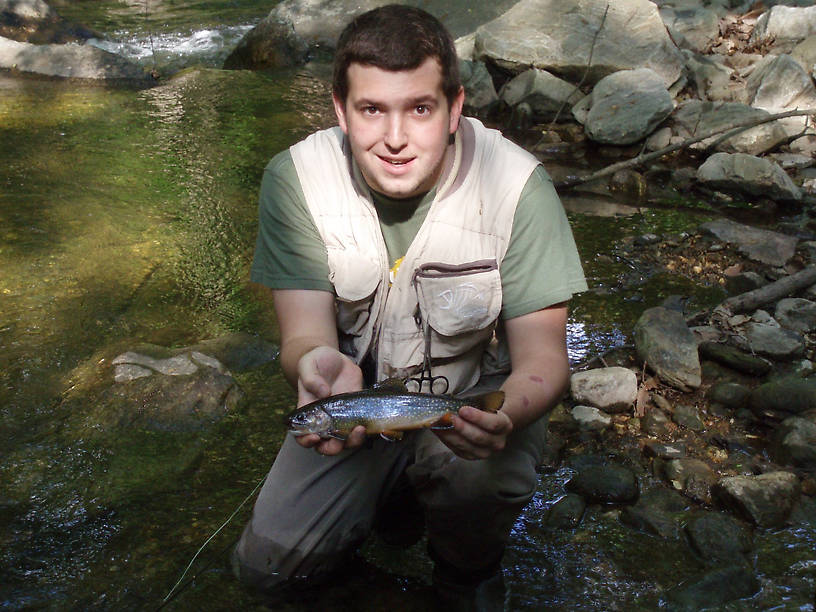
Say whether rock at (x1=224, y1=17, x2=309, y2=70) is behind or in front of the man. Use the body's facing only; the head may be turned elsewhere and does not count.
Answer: behind

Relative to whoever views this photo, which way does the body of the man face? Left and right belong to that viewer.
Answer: facing the viewer

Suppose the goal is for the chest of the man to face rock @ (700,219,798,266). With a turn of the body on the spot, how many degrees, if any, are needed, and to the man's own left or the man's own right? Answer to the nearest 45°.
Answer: approximately 135° to the man's own left

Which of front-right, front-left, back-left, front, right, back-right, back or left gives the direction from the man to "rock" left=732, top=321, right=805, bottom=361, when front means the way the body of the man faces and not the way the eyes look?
back-left

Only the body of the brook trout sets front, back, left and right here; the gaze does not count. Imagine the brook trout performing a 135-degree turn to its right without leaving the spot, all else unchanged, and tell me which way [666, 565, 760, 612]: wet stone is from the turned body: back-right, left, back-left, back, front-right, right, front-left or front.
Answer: front-right

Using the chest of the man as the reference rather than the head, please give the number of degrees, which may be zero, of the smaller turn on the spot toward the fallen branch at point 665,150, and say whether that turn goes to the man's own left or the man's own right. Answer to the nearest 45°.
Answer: approximately 135° to the man's own left

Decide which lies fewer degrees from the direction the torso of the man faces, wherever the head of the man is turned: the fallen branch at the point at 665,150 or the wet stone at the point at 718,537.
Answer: the wet stone

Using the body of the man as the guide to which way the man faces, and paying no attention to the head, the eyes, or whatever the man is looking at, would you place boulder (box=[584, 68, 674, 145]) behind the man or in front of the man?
behind

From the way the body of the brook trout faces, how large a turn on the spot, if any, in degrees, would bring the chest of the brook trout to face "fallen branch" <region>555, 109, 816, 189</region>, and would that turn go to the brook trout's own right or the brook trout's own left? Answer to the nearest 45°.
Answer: approximately 135° to the brook trout's own right

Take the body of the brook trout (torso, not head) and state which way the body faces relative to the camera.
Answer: to the viewer's left
